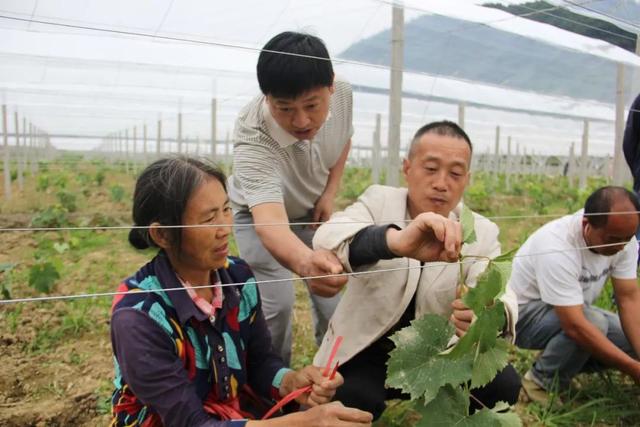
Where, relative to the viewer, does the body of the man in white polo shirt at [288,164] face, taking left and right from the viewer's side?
facing the viewer and to the right of the viewer

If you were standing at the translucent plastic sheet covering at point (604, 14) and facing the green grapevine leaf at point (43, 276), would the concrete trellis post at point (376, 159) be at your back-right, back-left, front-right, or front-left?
front-right

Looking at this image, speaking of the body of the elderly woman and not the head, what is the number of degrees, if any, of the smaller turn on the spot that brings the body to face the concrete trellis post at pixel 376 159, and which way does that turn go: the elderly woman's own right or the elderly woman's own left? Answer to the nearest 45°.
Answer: approximately 135° to the elderly woman's own left

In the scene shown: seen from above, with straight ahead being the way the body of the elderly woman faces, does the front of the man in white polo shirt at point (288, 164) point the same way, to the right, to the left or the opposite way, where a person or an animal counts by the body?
the same way

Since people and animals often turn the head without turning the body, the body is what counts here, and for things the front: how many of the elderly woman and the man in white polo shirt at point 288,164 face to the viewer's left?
0

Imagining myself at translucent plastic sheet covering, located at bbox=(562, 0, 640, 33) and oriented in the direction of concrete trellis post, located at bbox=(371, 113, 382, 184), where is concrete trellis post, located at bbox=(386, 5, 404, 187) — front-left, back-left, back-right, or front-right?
front-left

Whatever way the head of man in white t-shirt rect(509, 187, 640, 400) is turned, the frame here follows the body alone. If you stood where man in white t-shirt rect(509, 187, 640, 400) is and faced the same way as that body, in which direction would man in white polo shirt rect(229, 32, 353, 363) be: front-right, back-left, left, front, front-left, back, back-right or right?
right
